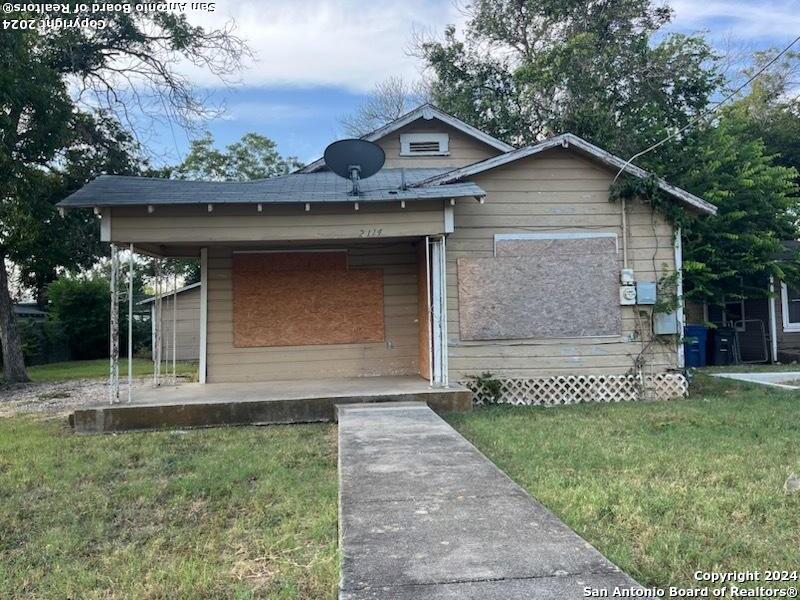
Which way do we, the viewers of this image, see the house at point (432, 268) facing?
facing the viewer

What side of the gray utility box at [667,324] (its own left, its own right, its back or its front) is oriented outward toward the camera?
front

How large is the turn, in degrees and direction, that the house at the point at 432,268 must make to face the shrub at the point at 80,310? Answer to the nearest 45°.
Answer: approximately 135° to its right

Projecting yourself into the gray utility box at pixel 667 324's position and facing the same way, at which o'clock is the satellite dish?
The satellite dish is roughly at 2 o'clock from the gray utility box.

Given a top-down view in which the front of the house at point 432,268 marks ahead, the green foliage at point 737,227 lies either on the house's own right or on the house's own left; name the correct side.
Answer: on the house's own left

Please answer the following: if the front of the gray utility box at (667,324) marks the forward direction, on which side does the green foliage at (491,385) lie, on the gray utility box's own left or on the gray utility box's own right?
on the gray utility box's own right

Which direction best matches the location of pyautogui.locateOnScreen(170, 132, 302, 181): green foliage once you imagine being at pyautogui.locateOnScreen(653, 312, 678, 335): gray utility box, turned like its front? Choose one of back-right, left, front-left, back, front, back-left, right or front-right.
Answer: back-right
